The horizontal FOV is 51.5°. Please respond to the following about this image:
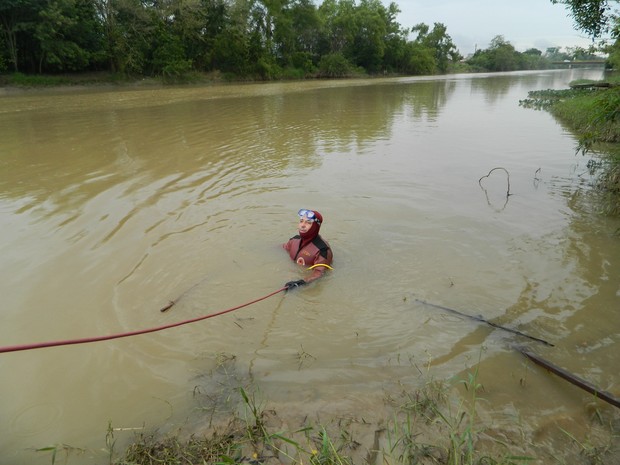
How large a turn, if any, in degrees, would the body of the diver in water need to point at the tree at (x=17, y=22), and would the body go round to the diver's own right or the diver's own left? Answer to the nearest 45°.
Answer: approximately 90° to the diver's own right

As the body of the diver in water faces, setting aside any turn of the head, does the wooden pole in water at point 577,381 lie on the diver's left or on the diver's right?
on the diver's left

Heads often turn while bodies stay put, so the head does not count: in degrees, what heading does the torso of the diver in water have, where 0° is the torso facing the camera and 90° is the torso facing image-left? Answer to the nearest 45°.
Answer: approximately 45°

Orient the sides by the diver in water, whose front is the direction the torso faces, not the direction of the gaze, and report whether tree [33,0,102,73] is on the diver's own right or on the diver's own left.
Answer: on the diver's own right
